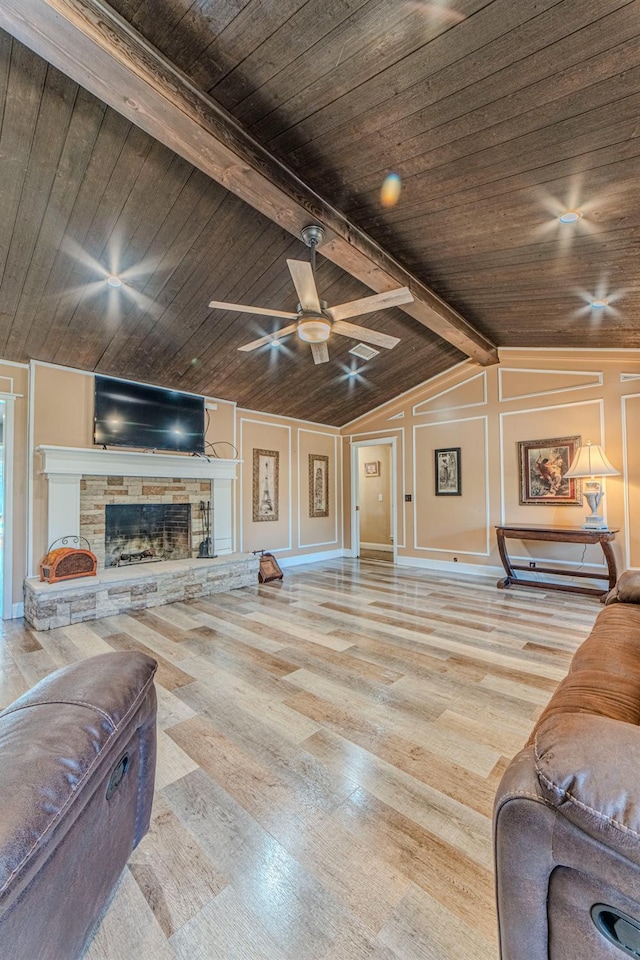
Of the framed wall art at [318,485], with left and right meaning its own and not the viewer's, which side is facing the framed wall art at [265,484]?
right

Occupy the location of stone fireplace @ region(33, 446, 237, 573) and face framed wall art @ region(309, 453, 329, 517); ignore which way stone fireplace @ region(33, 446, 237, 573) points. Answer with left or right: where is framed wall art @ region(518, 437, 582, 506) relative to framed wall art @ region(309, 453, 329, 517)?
right

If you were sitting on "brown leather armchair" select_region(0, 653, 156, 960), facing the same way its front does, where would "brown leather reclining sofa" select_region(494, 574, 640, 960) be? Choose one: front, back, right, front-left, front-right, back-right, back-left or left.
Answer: right

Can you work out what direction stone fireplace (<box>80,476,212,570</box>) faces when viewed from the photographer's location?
facing the viewer and to the right of the viewer

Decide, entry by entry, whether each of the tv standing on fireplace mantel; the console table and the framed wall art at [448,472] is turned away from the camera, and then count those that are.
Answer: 0

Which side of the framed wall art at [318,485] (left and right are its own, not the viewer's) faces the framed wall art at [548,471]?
front

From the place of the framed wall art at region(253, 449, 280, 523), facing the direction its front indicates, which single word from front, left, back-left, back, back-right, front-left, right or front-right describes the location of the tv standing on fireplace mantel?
right

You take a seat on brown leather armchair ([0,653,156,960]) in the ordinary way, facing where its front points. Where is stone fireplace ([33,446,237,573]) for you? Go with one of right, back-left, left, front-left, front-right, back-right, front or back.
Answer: front-left

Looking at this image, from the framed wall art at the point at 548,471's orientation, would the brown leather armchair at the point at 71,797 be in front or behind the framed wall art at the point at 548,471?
in front

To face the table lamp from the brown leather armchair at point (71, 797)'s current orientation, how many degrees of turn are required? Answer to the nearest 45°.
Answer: approximately 45° to its right

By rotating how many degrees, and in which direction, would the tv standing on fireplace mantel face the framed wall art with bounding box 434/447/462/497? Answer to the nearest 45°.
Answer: approximately 45° to its left

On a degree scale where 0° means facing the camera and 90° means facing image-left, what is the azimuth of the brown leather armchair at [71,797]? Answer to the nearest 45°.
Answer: approximately 225°

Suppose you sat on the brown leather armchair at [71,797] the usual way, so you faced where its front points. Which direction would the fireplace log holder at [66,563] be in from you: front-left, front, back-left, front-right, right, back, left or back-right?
front-left

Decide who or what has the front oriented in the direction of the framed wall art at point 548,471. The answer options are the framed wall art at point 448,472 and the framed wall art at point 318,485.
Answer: the framed wall art at point 318,485
